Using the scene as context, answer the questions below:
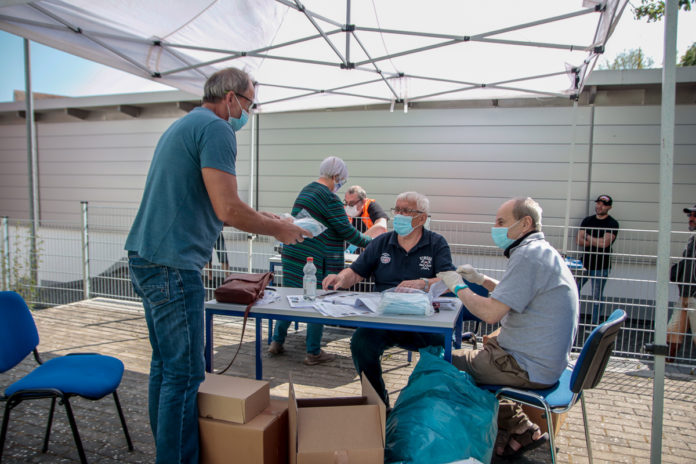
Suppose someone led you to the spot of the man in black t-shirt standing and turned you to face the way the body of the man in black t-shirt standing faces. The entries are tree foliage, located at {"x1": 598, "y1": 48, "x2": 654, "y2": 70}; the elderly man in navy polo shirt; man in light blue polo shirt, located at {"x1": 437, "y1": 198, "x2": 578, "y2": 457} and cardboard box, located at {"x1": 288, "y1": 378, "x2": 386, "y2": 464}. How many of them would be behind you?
1

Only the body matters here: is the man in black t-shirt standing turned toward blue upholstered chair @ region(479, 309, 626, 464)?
yes

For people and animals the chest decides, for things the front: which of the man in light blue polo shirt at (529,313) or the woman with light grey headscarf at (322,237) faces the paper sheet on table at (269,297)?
the man in light blue polo shirt

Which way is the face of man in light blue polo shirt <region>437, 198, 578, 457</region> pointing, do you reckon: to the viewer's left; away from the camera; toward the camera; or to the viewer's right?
to the viewer's left

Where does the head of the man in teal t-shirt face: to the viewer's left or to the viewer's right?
to the viewer's right

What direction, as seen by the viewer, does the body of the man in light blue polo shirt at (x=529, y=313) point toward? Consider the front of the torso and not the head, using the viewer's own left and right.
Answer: facing to the left of the viewer

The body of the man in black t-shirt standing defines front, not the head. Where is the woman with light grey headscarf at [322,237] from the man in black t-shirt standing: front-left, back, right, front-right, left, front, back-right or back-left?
front-right

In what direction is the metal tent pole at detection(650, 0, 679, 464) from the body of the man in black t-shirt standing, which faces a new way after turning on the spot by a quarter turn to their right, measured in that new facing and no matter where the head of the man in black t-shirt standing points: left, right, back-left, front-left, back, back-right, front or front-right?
left

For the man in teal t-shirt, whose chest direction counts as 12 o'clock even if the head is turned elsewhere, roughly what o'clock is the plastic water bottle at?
The plastic water bottle is roughly at 12 o'clock from the man in teal t-shirt.

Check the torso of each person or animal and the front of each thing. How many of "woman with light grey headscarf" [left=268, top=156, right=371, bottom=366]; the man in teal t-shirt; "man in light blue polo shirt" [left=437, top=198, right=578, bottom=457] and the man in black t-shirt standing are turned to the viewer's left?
1

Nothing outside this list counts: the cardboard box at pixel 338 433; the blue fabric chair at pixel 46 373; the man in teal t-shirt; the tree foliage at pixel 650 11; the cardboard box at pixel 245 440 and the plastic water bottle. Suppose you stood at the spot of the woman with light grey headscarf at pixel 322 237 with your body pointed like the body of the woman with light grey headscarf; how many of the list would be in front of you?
1

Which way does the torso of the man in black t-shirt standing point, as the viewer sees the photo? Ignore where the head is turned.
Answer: toward the camera

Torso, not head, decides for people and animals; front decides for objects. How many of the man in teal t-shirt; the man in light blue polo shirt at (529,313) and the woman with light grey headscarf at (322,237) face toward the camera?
0

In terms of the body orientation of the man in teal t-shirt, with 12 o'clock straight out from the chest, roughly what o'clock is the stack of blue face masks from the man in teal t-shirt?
The stack of blue face masks is roughly at 1 o'clock from the man in teal t-shirt.

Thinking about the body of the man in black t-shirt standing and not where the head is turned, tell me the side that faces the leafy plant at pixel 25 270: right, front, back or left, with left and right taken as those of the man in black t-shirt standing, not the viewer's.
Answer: right

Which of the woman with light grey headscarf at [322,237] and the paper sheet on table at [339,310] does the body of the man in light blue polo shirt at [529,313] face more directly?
the paper sheet on table

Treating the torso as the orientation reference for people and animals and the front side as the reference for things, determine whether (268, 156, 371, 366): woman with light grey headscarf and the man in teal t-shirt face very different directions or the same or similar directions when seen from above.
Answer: same or similar directions
